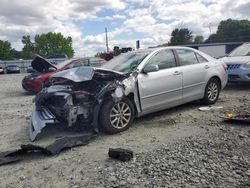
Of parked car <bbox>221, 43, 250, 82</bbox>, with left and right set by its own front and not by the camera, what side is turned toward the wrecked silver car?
front

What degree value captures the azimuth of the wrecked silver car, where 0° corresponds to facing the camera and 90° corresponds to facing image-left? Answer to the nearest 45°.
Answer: approximately 45°

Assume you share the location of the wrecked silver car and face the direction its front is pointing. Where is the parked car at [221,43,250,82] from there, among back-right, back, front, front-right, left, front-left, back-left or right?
back

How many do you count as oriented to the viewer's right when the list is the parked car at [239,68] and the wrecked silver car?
0

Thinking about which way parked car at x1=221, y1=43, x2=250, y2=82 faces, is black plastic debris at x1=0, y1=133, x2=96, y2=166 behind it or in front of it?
in front

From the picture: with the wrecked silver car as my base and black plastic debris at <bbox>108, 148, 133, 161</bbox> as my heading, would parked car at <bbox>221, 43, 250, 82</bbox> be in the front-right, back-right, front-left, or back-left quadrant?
back-left

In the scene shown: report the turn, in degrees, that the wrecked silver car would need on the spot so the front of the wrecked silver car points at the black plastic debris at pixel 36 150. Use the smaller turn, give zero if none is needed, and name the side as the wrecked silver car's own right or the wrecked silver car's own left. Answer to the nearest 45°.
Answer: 0° — it already faces it

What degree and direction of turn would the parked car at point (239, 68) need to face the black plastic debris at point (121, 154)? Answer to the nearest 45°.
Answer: approximately 45° to its left
